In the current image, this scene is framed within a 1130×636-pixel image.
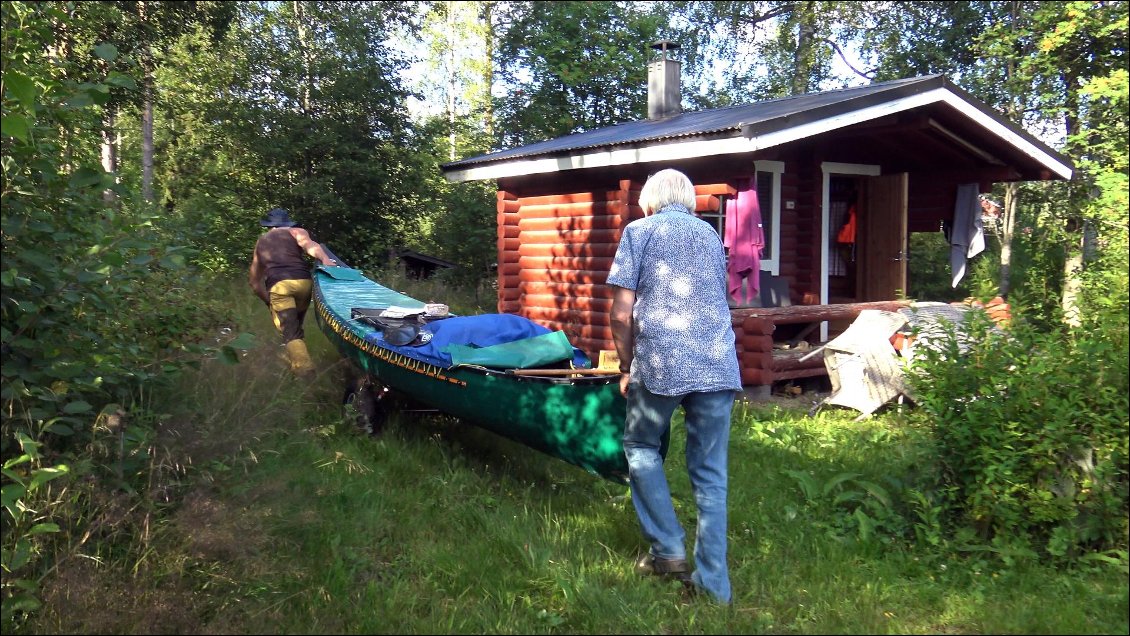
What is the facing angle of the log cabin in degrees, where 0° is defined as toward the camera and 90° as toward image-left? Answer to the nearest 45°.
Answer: approximately 315°

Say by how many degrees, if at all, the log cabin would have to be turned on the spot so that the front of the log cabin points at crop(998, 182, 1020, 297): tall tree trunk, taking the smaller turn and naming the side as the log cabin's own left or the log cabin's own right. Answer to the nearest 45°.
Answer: approximately 90° to the log cabin's own left

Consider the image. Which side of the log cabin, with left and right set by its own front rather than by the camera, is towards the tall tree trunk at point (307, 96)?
back

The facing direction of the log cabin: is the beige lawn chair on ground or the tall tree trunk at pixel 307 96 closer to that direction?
the beige lawn chair on ground

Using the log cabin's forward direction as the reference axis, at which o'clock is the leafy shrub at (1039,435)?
The leafy shrub is roughly at 1 o'clock from the log cabin.

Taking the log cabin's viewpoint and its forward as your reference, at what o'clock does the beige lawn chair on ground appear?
The beige lawn chair on ground is roughly at 1 o'clock from the log cabin.
